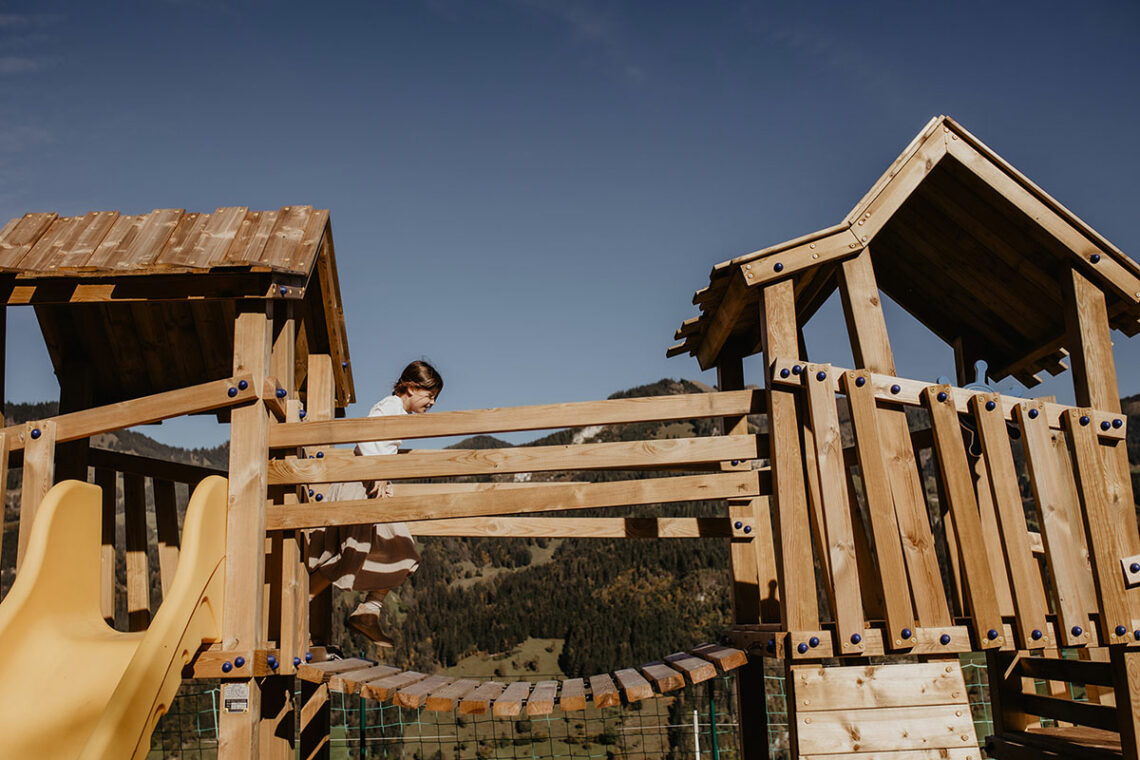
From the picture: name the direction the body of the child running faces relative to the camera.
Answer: to the viewer's right
